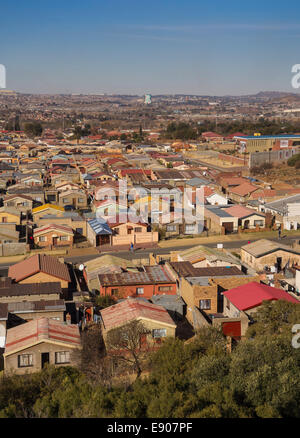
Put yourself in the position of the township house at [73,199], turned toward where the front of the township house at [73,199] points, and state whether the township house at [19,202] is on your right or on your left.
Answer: on your right

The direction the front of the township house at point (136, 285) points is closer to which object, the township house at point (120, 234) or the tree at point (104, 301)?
the tree

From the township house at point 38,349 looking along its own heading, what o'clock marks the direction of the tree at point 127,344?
The tree is roughly at 9 o'clock from the township house.

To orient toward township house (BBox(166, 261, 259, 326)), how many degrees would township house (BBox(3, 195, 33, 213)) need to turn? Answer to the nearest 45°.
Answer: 0° — it already faces it

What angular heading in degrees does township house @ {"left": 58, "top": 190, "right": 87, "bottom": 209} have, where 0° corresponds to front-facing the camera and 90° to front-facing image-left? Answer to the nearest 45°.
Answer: approximately 0°

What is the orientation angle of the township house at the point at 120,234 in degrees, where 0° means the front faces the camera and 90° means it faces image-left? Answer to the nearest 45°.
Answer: approximately 0°

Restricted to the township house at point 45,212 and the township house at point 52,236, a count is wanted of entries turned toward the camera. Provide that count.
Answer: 2

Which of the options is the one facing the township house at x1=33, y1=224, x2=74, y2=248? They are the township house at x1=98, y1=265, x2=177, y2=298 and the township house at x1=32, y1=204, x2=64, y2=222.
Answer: the township house at x1=32, y1=204, x2=64, y2=222
